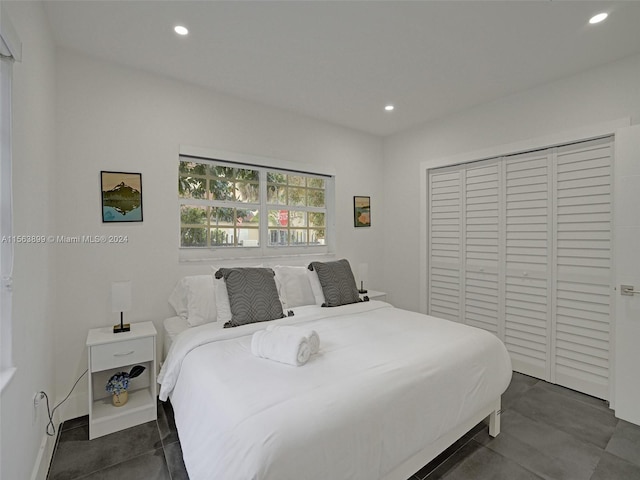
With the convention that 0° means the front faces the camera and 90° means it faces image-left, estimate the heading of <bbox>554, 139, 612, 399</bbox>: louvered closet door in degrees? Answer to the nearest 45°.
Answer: approximately 45°

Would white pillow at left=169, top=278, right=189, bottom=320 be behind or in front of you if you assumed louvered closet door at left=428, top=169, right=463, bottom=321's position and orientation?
in front

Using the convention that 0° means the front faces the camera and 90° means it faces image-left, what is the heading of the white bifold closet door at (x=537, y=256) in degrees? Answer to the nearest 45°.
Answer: approximately 45°

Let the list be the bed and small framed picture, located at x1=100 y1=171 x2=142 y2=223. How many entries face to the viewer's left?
0

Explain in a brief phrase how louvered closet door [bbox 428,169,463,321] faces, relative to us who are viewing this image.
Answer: facing the viewer and to the left of the viewer

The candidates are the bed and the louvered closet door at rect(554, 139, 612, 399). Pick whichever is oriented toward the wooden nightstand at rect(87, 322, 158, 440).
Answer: the louvered closet door

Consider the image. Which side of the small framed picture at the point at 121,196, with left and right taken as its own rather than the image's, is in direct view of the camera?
front

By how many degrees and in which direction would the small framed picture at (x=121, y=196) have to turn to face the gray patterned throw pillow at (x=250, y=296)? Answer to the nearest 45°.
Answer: approximately 45° to its left

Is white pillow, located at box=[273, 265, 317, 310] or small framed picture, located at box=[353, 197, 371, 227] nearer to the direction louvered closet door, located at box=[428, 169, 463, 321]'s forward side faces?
the white pillow

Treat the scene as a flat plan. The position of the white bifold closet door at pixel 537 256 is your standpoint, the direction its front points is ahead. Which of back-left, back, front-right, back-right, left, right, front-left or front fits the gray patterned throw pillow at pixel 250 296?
front

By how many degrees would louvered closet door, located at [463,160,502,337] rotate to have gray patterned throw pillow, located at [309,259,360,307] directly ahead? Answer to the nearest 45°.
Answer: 0° — it already faces it

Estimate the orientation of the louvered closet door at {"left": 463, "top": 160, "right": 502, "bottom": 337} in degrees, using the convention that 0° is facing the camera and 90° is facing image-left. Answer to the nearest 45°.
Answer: approximately 45°

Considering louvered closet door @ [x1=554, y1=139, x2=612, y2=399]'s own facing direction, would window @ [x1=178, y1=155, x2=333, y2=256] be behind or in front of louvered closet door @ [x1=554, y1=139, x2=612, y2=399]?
in front

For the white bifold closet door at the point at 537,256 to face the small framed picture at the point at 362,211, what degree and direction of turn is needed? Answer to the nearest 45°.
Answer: approximately 45° to its right

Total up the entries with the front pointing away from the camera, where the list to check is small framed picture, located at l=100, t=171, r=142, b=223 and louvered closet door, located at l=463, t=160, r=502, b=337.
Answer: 0
